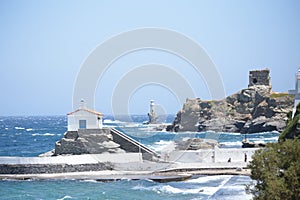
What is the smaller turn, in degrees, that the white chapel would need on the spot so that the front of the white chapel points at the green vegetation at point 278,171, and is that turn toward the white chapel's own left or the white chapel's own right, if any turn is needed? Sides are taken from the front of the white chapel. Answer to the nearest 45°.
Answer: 0° — it already faces it

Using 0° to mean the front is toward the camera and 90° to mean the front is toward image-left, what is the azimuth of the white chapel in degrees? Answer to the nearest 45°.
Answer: approximately 0°
